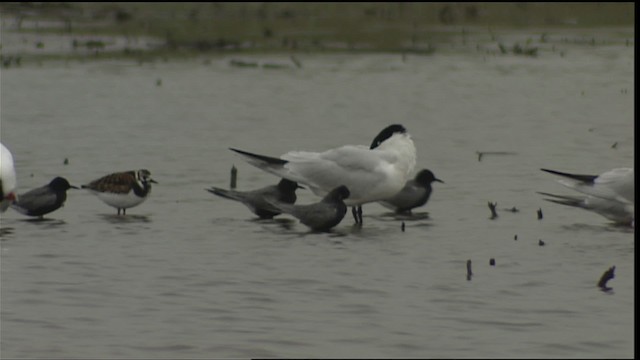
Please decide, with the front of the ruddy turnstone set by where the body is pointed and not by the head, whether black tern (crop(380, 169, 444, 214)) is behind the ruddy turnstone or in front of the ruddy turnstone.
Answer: in front

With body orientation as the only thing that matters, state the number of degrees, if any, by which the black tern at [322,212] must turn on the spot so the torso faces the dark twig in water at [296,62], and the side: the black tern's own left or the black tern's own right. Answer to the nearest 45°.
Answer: approximately 90° to the black tern's own left

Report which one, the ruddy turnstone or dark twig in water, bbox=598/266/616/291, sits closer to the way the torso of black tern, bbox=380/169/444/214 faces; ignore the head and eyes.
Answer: the dark twig in water

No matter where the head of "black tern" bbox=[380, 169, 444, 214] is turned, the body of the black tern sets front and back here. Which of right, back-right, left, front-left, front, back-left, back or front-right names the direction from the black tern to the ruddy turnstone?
back

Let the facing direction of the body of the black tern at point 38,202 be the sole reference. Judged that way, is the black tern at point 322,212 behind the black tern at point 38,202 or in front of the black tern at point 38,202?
in front

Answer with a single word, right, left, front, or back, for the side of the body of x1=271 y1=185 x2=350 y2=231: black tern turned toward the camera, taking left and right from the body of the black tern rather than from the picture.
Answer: right

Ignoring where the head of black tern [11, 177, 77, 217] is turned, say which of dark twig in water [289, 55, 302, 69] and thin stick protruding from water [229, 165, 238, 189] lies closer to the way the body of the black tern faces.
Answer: the thin stick protruding from water

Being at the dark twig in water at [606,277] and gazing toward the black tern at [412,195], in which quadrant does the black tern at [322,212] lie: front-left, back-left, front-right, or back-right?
front-left

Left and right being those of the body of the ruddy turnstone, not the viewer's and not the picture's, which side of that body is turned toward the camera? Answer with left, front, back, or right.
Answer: right

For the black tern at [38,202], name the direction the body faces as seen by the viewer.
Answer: to the viewer's right

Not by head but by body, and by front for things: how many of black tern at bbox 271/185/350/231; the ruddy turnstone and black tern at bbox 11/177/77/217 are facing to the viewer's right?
3

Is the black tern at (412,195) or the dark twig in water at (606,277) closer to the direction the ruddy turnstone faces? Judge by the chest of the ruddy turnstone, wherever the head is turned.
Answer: the black tern
